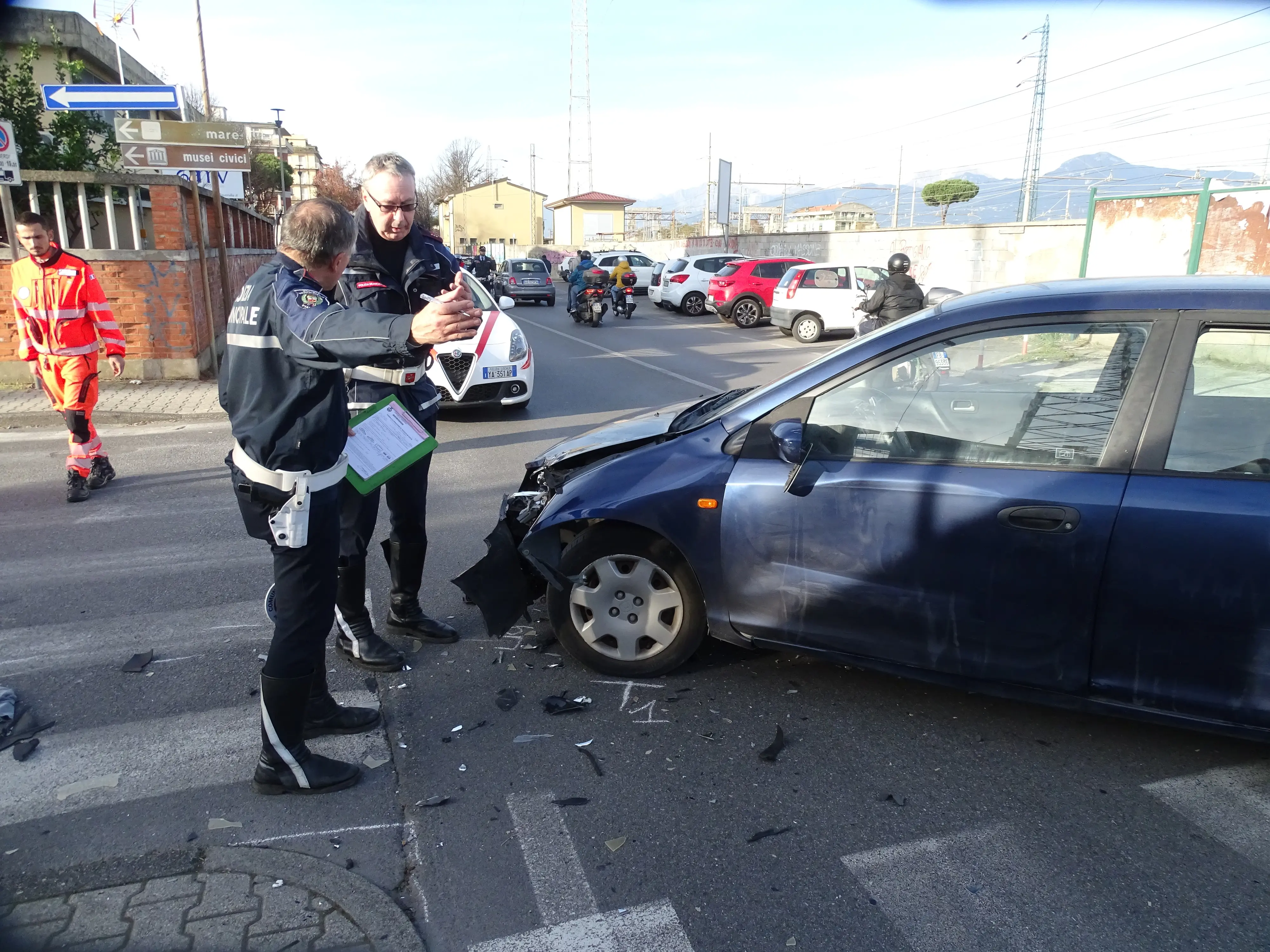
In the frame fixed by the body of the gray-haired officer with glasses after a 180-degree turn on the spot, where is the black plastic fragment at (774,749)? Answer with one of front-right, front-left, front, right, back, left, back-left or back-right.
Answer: back

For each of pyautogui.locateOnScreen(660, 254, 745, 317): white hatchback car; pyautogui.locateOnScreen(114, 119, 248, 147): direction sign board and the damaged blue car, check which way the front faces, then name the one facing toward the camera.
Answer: the direction sign board

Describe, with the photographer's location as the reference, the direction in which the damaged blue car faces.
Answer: facing to the left of the viewer

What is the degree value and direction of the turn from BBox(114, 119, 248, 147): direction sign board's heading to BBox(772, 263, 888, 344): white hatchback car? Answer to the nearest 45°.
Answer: approximately 90° to its left

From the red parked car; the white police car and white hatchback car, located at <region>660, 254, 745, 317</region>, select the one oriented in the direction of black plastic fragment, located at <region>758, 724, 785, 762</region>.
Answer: the white police car

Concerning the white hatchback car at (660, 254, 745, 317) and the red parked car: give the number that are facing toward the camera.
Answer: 0

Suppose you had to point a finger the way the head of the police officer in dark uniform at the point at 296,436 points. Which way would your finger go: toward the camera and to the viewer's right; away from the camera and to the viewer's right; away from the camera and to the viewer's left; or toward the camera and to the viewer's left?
away from the camera and to the viewer's right

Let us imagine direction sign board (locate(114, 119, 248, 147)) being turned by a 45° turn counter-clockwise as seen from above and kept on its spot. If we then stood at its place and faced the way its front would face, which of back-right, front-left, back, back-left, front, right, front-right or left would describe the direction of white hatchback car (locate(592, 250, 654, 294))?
left

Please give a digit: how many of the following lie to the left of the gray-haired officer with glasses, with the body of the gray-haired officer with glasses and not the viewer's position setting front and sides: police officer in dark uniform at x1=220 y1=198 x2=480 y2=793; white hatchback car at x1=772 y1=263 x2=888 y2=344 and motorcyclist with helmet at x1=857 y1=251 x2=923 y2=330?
2
